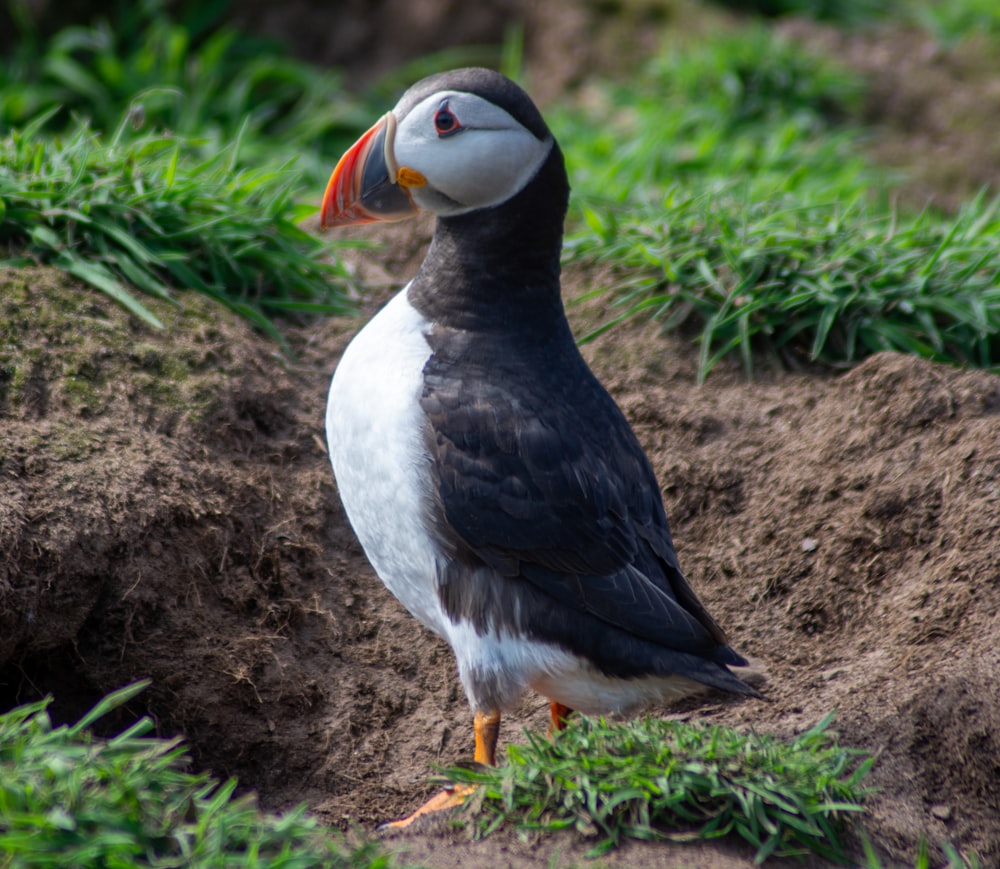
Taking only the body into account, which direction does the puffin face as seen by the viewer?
to the viewer's left
